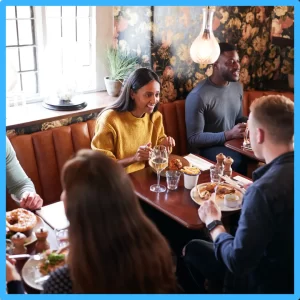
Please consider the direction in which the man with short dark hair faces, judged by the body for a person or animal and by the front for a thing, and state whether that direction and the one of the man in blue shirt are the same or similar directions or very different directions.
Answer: very different directions

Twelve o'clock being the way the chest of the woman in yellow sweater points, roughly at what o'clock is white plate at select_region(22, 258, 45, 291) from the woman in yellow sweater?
The white plate is roughly at 2 o'clock from the woman in yellow sweater.

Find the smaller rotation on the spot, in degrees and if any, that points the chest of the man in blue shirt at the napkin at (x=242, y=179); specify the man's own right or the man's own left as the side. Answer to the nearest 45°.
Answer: approximately 45° to the man's own right

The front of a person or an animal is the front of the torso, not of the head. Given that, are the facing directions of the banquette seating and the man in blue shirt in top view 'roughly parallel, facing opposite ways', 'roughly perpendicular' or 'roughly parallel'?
roughly parallel, facing opposite ways

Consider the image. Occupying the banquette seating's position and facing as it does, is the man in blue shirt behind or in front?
in front

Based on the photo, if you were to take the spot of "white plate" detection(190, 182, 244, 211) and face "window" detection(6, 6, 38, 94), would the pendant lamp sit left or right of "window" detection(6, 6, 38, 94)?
right

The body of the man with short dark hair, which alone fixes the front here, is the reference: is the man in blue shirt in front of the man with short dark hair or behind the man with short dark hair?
in front

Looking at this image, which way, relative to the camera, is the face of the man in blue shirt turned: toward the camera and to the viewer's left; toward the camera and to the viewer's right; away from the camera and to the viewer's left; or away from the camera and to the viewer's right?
away from the camera and to the viewer's left

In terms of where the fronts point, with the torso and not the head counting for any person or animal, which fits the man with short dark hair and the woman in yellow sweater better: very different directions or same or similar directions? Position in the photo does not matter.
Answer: same or similar directions

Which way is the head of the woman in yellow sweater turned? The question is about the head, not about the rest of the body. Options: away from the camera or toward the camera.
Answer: toward the camera

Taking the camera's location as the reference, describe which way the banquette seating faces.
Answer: facing the viewer and to the right of the viewer
